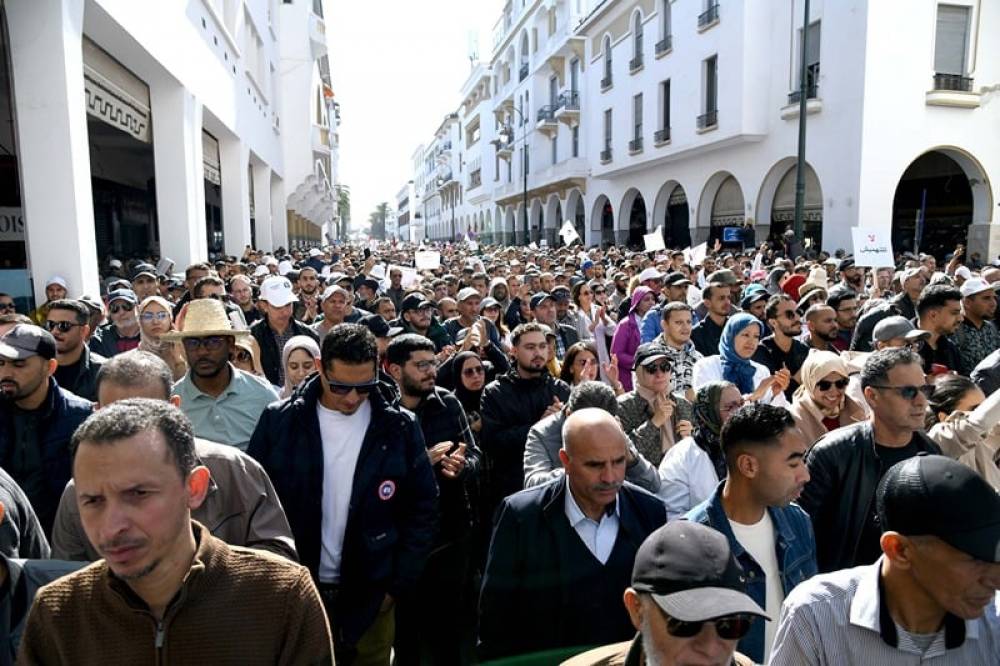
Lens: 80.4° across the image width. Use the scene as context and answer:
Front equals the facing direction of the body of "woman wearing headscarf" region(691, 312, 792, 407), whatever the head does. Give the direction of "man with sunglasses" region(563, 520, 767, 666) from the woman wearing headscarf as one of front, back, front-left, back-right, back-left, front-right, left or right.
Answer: front-right

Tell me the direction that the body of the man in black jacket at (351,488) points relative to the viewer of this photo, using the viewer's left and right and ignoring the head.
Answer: facing the viewer

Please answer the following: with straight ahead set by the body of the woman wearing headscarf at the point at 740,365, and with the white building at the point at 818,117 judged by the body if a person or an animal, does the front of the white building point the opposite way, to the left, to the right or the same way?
to the right

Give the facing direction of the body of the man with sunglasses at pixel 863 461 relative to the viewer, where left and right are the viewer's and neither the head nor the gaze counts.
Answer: facing the viewer and to the right of the viewer

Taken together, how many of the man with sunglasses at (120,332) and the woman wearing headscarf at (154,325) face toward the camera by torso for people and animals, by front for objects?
2

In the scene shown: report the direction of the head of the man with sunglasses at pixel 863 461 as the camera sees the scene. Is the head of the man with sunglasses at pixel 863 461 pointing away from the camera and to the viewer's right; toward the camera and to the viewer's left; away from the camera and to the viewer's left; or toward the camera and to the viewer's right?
toward the camera and to the viewer's right

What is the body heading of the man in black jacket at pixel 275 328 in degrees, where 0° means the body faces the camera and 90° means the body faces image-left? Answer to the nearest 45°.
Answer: approximately 315°

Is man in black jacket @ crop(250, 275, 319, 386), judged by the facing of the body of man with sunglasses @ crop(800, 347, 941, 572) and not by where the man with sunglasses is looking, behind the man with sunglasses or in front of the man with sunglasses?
behind

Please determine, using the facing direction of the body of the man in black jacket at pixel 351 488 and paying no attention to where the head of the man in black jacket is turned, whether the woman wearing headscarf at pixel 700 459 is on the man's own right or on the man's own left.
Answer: on the man's own left

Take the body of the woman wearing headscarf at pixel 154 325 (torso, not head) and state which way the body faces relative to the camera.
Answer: toward the camera

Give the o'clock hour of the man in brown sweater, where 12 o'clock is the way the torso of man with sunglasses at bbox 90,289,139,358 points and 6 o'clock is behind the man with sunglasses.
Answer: The man in brown sweater is roughly at 12 o'clock from the man with sunglasses.
